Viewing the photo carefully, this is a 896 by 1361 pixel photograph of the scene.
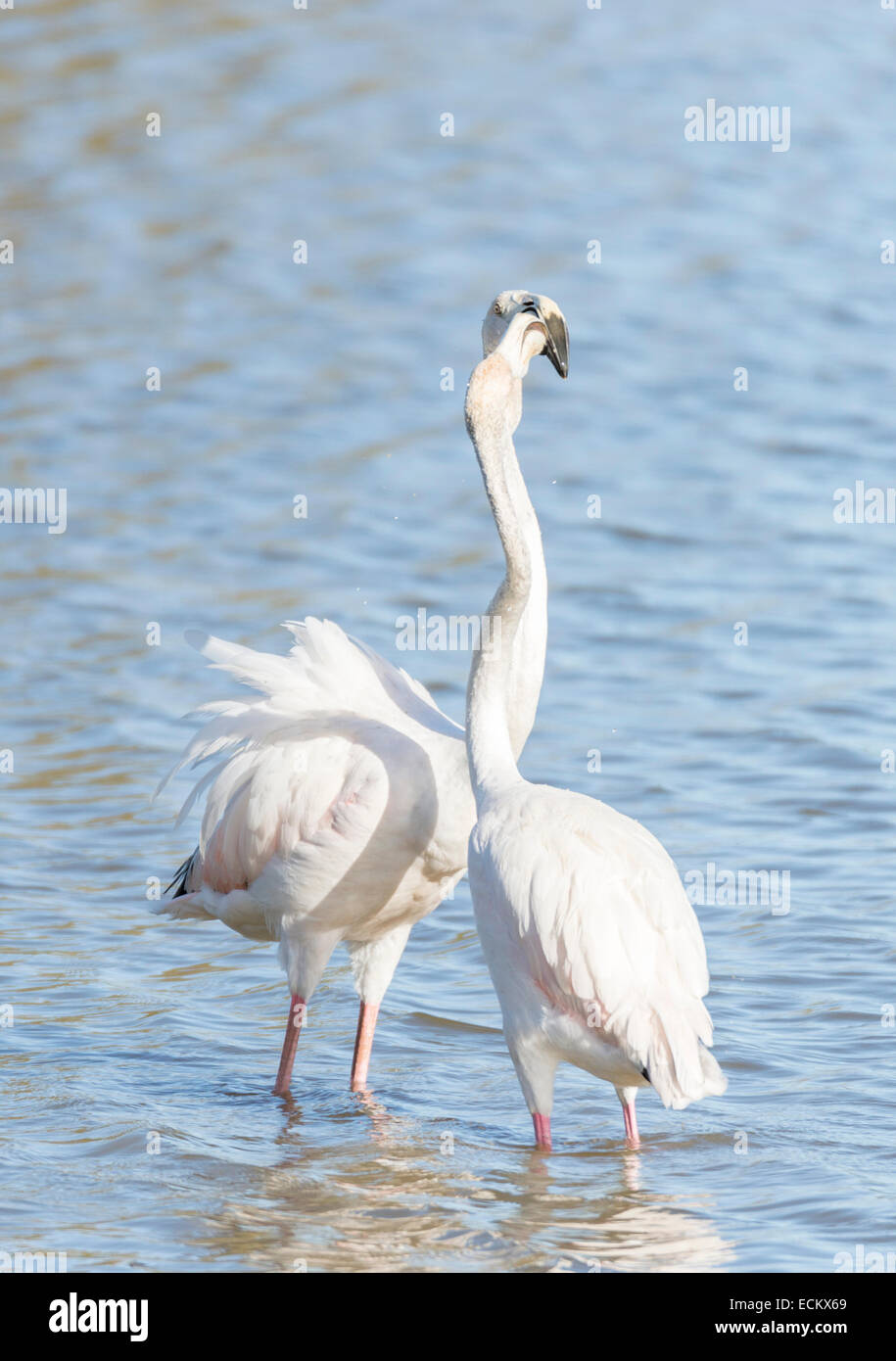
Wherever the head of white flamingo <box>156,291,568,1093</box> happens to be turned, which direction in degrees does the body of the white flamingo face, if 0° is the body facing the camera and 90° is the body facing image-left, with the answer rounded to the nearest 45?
approximately 315°

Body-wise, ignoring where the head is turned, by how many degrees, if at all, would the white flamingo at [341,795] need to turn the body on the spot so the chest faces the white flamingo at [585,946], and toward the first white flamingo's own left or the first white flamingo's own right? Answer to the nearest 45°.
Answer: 0° — it already faces it
